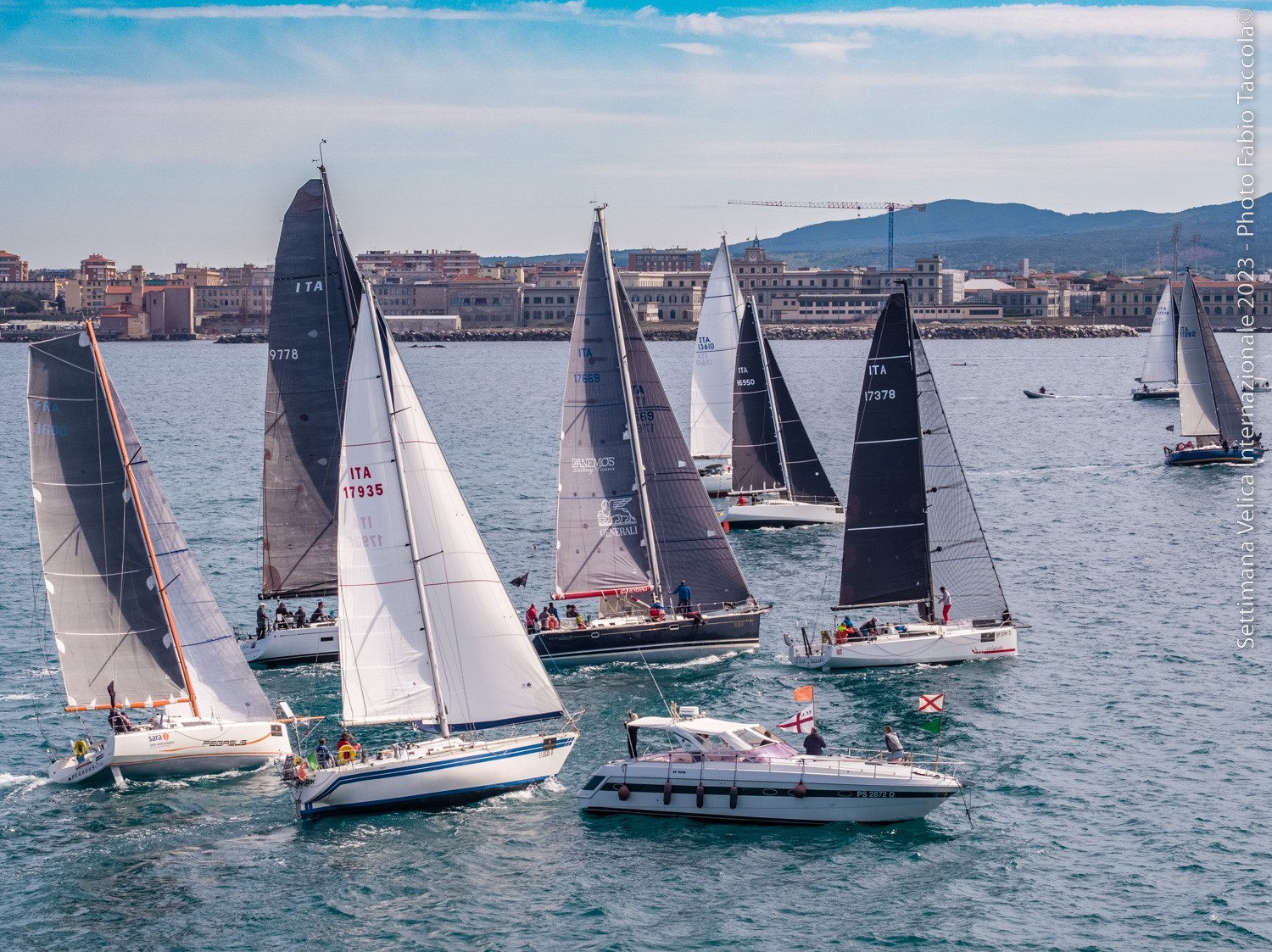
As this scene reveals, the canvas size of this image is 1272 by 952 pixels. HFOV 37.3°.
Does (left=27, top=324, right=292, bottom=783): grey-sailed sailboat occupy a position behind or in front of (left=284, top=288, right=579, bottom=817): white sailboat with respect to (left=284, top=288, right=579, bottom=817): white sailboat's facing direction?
behind

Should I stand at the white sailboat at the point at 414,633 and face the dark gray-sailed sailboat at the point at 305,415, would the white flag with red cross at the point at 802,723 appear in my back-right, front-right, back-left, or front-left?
back-right

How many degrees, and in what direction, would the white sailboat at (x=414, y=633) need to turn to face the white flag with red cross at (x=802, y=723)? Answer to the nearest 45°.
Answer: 0° — it already faces it

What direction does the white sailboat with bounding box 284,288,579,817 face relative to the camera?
to the viewer's right

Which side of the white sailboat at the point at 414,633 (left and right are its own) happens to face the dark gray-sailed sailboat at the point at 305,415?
left

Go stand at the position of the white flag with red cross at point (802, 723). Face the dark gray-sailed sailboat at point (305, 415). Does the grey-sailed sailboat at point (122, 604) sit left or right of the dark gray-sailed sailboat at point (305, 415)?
left

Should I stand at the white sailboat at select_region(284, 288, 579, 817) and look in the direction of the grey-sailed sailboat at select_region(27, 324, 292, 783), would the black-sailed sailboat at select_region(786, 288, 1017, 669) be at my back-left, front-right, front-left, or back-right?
back-right

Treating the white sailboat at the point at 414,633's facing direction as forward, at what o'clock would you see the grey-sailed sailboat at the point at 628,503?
The grey-sailed sailboat is roughly at 10 o'clock from the white sailboat.

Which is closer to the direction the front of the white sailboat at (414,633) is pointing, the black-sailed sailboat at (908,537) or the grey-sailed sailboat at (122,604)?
the black-sailed sailboat
